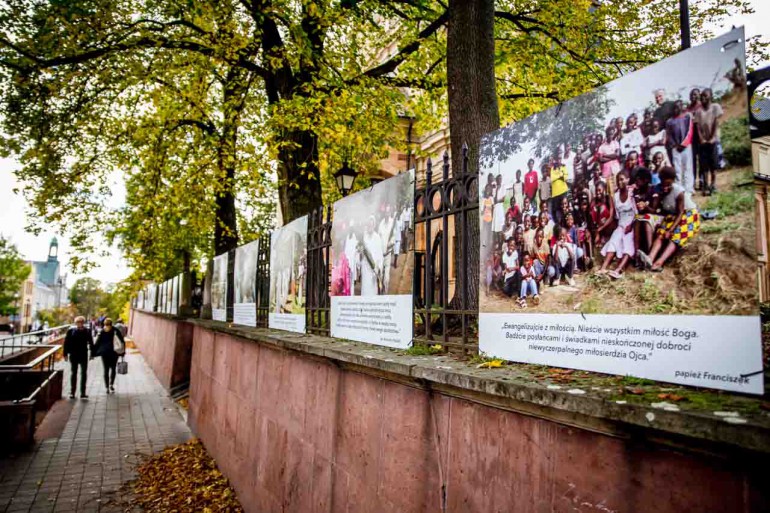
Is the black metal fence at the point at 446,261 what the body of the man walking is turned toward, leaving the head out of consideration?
yes

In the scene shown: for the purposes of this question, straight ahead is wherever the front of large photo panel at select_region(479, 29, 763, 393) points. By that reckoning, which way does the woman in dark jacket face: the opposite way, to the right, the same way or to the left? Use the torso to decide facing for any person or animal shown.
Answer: to the left

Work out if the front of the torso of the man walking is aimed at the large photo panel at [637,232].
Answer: yes

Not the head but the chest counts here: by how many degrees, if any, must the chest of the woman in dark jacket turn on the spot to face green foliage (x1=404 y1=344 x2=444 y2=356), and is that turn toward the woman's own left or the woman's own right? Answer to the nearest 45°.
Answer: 0° — they already face it

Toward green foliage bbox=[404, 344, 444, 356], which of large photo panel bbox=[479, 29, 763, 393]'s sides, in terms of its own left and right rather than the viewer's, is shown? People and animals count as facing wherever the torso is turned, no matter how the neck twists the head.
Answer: right

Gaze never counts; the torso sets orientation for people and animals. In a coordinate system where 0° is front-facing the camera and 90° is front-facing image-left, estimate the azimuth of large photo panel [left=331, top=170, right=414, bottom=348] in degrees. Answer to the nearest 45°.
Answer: approximately 45°

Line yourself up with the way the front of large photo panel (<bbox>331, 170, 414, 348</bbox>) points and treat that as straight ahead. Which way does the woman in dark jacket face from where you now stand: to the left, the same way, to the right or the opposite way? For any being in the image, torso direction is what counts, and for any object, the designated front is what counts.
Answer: to the left
